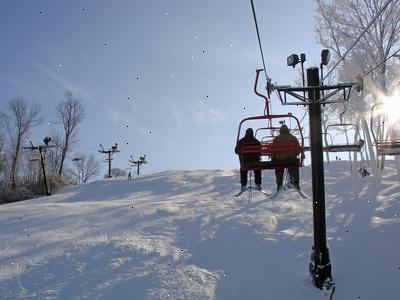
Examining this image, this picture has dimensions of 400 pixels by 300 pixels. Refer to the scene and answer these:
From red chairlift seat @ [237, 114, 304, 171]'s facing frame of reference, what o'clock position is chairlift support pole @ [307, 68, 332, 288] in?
The chairlift support pole is roughly at 5 o'clock from the red chairlift seat.

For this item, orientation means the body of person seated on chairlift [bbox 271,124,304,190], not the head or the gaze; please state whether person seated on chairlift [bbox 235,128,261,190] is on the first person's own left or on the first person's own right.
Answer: on the first person's own left

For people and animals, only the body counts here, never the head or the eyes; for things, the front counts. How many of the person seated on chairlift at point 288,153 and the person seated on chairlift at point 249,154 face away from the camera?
2

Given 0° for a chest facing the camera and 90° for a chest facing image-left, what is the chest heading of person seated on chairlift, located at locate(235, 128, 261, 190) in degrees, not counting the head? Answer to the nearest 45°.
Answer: approximately 180°

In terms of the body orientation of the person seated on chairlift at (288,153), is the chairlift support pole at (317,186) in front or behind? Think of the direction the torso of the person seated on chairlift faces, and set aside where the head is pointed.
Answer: behind

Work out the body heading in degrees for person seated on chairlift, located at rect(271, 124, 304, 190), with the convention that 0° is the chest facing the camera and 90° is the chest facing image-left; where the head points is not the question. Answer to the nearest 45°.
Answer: approximately 180°

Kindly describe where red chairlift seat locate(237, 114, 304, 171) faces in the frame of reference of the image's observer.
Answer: facing away from the viewer

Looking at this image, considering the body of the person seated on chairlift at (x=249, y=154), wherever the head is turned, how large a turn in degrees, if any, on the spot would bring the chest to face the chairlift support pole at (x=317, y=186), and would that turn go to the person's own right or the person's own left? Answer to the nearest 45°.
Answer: approximately 135° to the person's own right

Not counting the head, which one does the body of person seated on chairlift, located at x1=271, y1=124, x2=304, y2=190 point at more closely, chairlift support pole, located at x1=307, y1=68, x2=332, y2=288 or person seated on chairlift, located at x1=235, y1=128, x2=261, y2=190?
the person seated on chairlift
